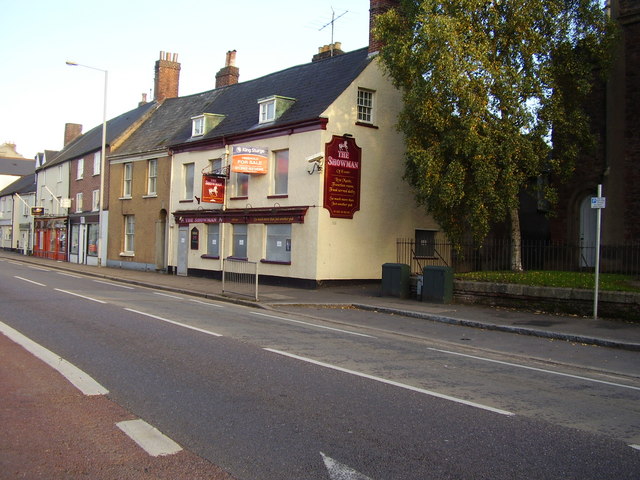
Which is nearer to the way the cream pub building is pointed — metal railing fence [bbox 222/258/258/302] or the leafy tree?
the metal railing fence

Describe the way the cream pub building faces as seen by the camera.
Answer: facing the viewer and to the left of the viewer

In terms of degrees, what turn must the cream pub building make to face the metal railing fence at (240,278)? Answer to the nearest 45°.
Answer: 0° — it already faces it

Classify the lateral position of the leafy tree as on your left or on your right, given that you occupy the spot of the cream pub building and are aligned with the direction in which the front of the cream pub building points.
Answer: on your left

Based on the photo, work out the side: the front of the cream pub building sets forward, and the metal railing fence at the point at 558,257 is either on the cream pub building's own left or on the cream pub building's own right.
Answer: on the cream pub building's own left
